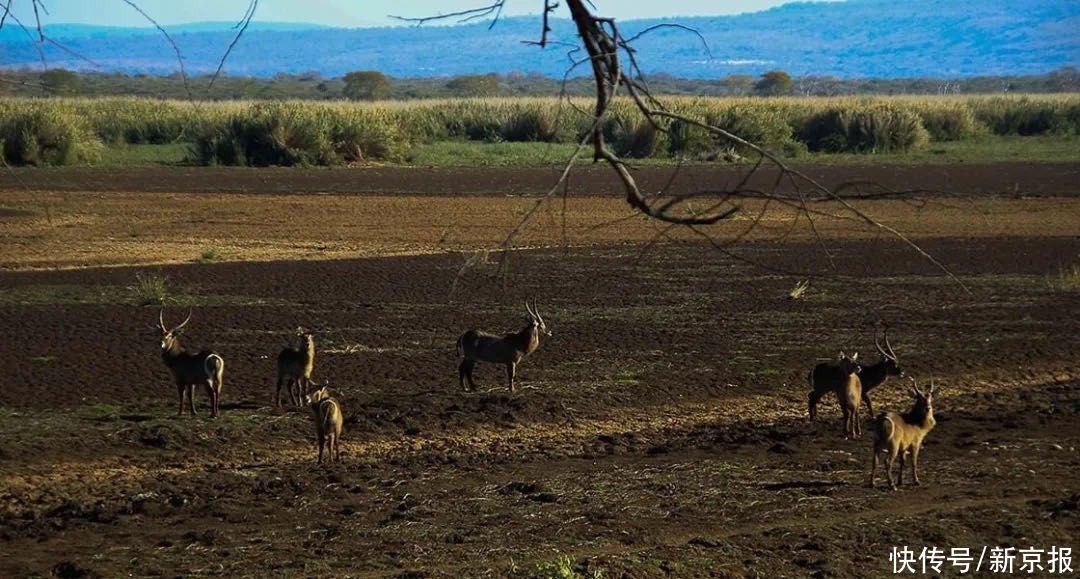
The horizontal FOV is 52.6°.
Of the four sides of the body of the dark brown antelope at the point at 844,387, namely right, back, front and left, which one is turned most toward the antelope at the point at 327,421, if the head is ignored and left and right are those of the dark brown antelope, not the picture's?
right

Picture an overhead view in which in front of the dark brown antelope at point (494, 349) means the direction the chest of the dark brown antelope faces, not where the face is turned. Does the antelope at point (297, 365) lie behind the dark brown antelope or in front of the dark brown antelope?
behind

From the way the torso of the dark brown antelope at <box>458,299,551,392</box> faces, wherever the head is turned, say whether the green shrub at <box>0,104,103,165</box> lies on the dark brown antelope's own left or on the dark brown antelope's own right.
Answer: on the dark brown antelope's own left

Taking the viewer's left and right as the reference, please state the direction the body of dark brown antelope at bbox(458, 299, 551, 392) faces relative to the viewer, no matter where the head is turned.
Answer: facing to the right of the viewer

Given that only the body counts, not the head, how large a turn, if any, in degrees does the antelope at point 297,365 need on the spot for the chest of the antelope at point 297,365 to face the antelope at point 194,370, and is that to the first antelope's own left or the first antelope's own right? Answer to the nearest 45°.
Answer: approximately 135° to the first antelope's own right

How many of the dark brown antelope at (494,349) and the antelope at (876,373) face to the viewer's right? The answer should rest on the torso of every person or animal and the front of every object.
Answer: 2

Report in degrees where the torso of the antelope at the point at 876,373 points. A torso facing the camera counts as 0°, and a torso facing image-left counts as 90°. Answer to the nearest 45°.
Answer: approximately 270°
